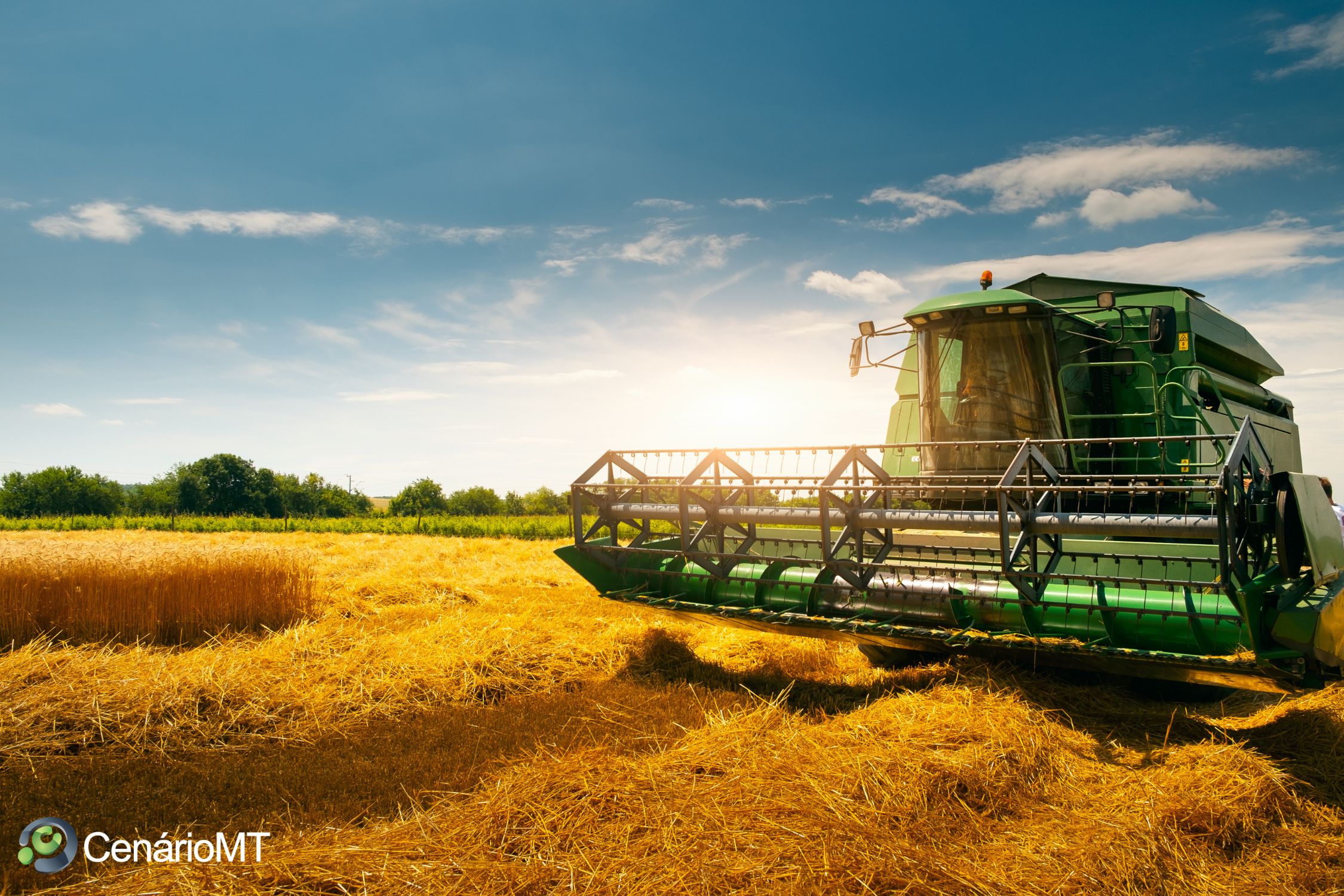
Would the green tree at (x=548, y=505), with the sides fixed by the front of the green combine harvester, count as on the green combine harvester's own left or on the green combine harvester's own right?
on the green combine harvester's own right

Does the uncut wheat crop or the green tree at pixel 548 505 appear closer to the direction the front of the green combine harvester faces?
the uncut wheat crop

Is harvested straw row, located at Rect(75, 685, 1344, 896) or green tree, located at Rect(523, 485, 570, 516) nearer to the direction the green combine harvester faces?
the harvested straw row

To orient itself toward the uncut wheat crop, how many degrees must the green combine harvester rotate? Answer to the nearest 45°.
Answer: approximately 45° to its right

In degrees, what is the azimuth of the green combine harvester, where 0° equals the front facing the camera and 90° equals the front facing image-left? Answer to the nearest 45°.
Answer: approximately 45°
